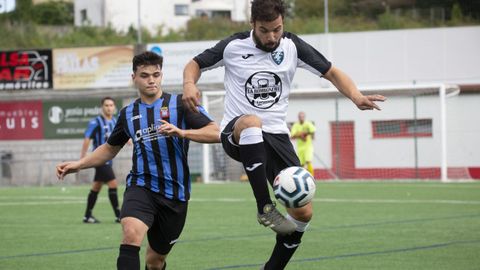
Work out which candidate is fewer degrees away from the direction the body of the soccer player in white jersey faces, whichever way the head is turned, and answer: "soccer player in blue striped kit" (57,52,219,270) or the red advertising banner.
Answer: the soccer player in blue striped kit

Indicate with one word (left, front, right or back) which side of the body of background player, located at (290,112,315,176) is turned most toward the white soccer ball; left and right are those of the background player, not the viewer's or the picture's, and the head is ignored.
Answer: front

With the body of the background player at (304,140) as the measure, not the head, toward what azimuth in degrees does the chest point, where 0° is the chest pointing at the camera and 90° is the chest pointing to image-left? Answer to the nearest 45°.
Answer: approximately 0°

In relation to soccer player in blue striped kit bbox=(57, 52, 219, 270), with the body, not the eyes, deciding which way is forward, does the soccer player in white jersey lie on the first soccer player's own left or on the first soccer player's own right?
on the first soccer player's own left

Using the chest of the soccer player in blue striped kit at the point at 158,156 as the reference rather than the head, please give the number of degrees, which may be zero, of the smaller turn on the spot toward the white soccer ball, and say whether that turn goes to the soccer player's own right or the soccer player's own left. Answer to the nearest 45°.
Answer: approximately 45° to the soccer player's own left

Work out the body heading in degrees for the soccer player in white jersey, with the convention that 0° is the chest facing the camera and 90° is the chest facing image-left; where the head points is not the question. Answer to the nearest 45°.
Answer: approximately 0°

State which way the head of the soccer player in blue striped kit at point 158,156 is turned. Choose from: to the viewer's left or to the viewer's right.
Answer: to the viewer's right

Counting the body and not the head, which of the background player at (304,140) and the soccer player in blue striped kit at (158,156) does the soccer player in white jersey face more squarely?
the soccer player in blue striped kit

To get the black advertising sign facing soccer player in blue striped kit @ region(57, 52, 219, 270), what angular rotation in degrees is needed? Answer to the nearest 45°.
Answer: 0° — it already faces them

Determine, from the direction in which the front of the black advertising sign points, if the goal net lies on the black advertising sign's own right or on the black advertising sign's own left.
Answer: on the black advertising sign's own left
